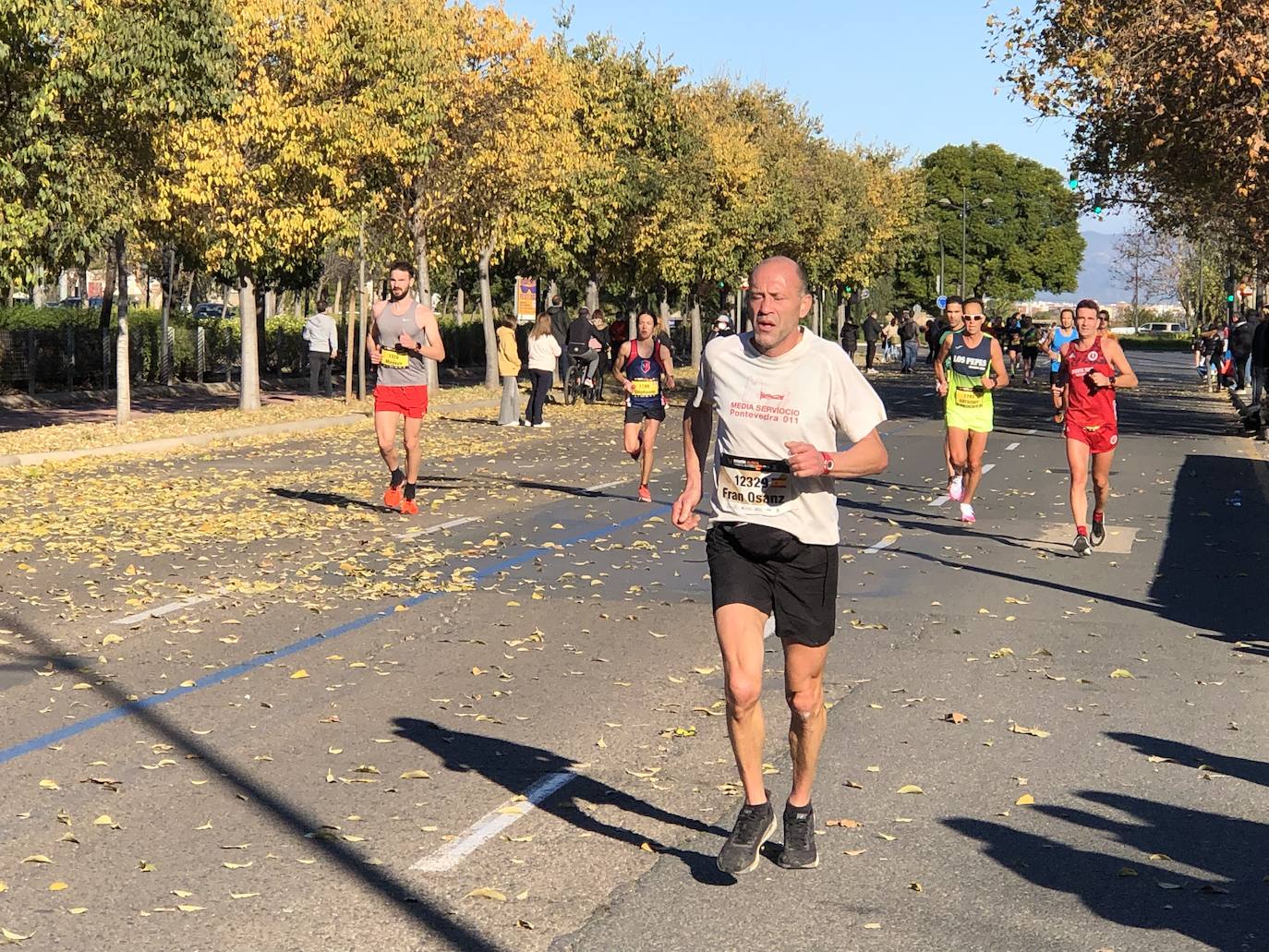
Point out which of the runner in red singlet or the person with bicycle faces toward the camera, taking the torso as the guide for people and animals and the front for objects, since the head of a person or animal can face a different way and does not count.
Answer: the runner in red singlet

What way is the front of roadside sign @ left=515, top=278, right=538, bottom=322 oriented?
toward the camera

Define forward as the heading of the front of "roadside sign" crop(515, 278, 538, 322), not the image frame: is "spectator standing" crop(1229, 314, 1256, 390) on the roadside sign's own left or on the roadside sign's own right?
on the roadside sign's own left

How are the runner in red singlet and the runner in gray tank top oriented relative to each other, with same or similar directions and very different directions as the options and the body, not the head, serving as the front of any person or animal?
same or similar directions

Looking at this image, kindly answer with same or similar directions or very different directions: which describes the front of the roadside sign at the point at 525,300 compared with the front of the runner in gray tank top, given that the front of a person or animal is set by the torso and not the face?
same or similar directions

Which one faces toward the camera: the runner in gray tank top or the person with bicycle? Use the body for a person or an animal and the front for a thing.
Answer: the runner in gray tank top

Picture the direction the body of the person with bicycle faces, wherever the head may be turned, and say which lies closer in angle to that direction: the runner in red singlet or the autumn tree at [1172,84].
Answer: the autumn tree

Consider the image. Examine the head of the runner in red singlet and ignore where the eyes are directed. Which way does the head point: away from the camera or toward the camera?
toward the camera

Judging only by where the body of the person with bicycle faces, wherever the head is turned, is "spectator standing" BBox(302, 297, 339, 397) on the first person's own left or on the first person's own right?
on the first person's own left

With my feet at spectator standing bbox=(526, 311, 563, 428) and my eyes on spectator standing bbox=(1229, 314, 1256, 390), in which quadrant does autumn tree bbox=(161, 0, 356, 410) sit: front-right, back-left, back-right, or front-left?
back-left

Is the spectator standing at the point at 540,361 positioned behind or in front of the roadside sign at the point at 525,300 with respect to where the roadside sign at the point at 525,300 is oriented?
in front

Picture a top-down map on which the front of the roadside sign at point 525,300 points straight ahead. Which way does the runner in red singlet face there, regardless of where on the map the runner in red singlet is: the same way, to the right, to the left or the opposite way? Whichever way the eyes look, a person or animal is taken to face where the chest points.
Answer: the same way

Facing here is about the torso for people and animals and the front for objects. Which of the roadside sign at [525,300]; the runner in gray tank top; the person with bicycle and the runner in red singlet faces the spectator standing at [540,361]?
the roadside sign

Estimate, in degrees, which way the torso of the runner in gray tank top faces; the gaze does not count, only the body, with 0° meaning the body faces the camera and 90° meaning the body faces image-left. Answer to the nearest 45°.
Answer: approximately 0°

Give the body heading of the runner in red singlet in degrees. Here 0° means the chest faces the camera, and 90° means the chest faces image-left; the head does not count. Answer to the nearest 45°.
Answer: approximately 0°

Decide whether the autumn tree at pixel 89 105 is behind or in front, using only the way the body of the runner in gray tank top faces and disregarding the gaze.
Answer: behind

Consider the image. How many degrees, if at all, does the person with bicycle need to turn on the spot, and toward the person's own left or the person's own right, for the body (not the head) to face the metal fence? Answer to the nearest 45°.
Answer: approximately 135° to the person's own left
